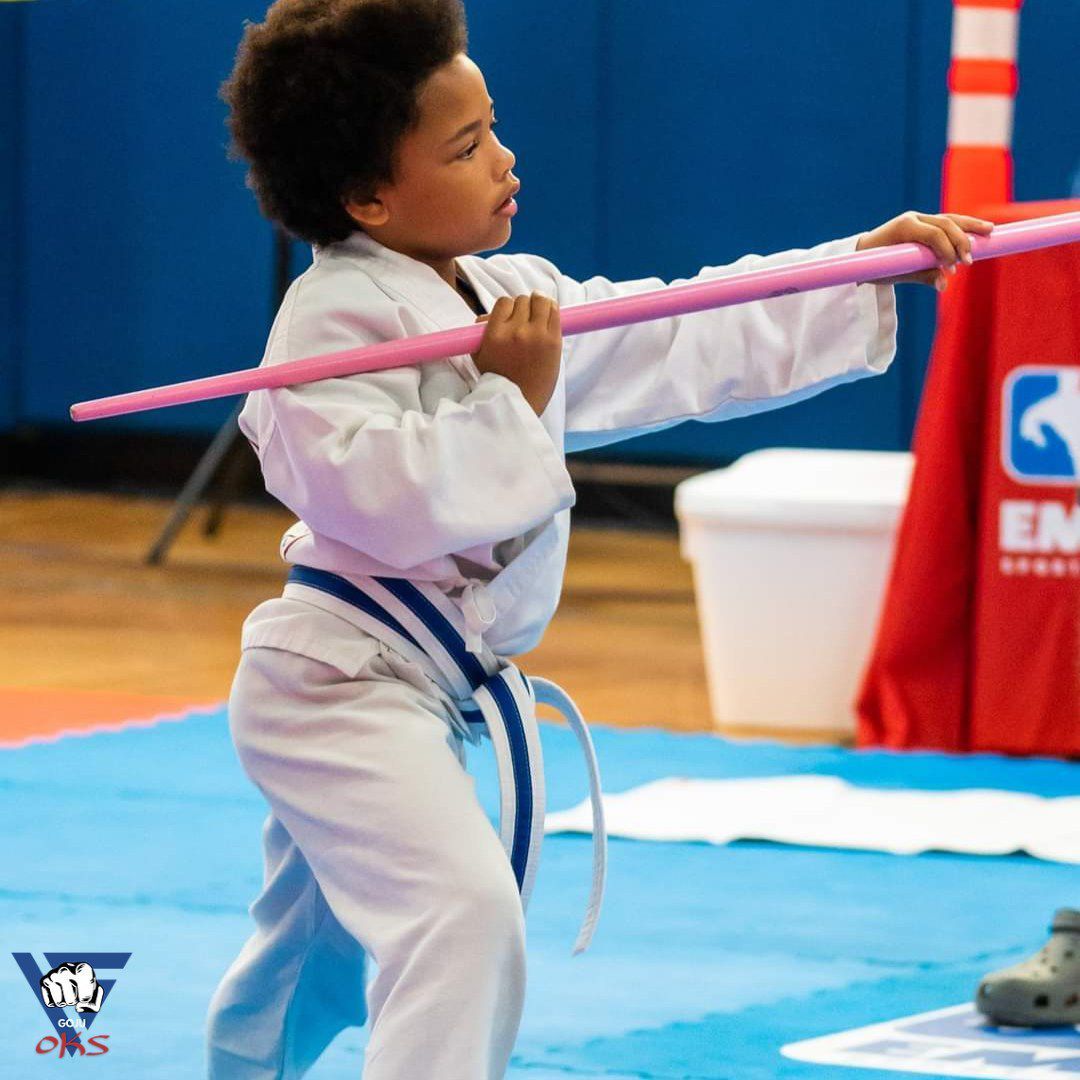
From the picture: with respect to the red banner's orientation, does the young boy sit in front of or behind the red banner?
in front

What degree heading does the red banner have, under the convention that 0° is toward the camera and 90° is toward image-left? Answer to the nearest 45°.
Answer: approximately 0°

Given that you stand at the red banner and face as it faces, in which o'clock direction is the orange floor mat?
The orange floor mat is roughly at 3 o'clock from the red banner.

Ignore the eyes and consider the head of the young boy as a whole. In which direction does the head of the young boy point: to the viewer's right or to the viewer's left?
to the viewer's right
